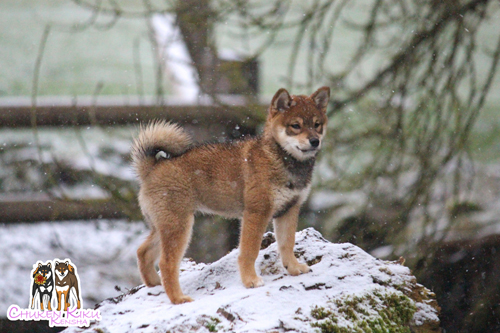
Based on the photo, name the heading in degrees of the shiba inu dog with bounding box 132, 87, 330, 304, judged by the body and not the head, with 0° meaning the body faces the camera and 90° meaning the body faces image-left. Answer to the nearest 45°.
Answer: approximately 270°

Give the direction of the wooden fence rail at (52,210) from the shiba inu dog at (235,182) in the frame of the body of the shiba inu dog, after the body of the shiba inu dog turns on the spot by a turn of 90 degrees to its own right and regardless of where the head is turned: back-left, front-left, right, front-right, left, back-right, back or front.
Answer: back-right
